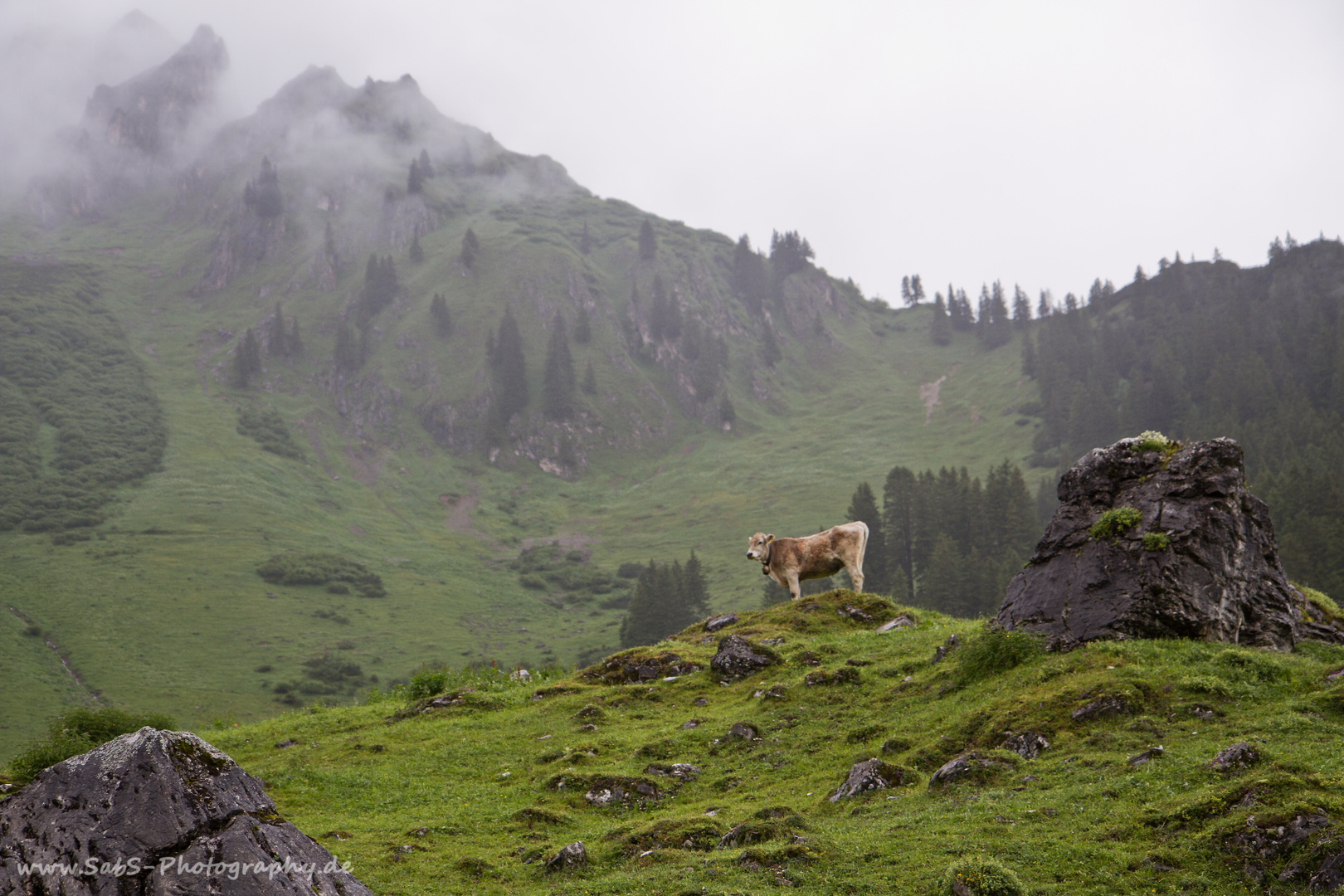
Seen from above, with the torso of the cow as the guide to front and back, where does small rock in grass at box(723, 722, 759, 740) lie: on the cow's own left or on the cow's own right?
on the cow's own left

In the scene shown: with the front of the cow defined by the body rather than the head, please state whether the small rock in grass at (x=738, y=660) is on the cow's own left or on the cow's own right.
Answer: on the cow's own left

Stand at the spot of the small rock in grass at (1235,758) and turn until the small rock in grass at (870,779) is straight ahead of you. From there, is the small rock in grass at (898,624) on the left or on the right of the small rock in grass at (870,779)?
right

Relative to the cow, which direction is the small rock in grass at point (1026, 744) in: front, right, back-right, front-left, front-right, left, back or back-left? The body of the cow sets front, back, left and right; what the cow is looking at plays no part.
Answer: left

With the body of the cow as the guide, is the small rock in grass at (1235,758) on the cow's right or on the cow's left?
on the cow's left

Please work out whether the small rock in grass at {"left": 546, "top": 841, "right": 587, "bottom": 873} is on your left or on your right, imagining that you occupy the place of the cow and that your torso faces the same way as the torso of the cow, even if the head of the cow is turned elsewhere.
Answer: on your left

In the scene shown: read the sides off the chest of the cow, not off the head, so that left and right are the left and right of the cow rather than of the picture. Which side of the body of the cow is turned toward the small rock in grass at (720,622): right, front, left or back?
front

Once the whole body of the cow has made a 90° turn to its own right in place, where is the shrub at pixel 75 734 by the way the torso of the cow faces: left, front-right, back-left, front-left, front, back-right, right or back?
back-left

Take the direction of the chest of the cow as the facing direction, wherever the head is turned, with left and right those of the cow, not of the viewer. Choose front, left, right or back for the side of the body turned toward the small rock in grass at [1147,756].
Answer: left

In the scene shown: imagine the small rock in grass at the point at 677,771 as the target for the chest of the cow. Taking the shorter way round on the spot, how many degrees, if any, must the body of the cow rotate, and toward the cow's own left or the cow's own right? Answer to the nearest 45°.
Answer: approximately 90° to the cow's own left

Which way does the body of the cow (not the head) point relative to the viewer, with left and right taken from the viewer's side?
facing to the left of the viewer
